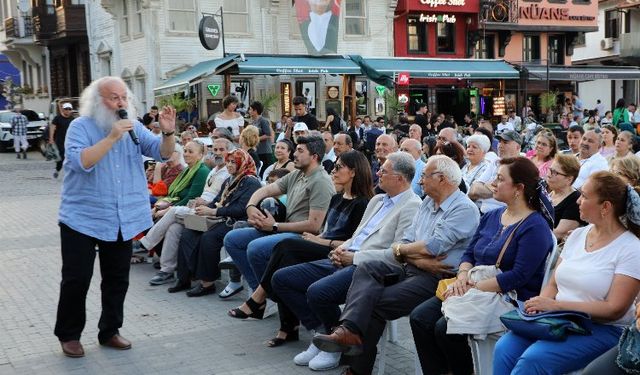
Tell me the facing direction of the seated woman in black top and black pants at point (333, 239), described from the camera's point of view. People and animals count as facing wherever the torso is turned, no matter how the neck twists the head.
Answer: facing to the left of the viewer

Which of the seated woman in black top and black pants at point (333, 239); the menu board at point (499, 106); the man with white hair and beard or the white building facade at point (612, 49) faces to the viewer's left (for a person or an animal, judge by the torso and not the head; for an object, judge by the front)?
the seated woman in black top and black pants

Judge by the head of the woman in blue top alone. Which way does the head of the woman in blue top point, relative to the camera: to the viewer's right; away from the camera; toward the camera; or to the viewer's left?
to the viewer's left

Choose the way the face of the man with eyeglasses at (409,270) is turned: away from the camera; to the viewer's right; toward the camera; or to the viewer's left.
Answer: to the viewer's left

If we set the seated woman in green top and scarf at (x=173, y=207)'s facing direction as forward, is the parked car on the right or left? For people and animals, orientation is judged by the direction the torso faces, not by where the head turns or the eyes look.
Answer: on their right

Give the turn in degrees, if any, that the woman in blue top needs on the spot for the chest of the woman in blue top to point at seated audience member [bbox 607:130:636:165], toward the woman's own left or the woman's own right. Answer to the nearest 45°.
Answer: approximately 135° to the woman's own right

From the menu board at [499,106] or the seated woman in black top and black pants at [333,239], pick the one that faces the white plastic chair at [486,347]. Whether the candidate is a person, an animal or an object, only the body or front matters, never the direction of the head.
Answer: the menu board

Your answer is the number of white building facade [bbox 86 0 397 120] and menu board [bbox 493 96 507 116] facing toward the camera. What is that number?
2

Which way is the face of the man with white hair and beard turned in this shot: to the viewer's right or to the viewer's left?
to the viewer's right

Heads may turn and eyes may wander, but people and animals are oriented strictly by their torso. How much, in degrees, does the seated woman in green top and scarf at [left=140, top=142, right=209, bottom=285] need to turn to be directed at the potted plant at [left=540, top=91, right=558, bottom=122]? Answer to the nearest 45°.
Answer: approximately 180°

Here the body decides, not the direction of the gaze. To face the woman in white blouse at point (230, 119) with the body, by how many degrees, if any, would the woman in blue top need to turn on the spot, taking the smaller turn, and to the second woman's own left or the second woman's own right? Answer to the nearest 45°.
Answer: approximately 90° to the second woman's own right

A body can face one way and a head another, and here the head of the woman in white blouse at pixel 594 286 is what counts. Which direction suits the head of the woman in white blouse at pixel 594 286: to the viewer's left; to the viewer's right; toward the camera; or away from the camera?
to the viewer's left
